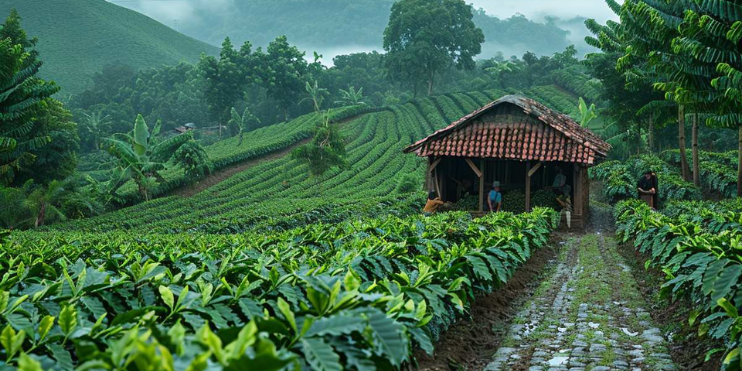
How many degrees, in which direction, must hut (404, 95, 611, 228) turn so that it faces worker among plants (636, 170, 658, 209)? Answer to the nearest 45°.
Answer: approximately 90° to its left

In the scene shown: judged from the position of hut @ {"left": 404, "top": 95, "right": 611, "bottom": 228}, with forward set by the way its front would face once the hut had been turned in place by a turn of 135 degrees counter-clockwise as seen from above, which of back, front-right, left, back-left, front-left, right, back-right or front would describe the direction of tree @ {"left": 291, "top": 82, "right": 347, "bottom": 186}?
left

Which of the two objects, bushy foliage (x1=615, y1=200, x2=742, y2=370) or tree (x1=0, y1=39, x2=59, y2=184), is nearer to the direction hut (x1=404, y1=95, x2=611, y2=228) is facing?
the bushy foliage

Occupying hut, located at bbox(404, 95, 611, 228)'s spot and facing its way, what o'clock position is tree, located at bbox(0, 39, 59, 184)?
The tree is roughly at 3 o'clock from the hut.

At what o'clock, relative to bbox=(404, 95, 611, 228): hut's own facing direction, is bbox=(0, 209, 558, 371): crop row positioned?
The crop row is roughly at 12 o'clock from the hut.

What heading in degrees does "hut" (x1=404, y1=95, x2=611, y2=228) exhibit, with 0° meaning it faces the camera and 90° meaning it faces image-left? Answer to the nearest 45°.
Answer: approximately 0°

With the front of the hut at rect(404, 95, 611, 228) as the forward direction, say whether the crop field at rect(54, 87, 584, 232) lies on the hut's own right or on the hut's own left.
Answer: on the hut's own right

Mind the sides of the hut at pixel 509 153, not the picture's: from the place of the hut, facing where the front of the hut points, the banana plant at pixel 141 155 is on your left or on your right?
on your right

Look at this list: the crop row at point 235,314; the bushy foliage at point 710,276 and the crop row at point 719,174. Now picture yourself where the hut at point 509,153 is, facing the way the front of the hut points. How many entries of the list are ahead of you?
2
